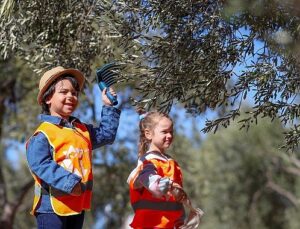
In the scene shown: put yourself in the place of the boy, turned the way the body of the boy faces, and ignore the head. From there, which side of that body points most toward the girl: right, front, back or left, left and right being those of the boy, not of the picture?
left

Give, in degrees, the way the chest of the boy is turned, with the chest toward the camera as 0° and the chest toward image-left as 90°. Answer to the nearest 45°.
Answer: approximately 315°

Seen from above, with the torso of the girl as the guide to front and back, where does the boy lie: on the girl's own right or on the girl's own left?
on the girl's own right

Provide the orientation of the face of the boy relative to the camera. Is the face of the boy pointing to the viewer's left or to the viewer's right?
to the viewer's right
